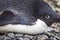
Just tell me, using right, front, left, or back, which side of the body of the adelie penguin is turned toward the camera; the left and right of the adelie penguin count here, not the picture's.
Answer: right
